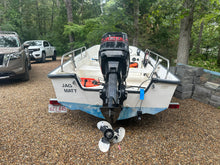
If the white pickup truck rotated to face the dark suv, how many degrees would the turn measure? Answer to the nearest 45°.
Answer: approximately 45° to its left

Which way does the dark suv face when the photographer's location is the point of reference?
facing the viewer

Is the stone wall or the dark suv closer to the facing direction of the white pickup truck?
the dark suv

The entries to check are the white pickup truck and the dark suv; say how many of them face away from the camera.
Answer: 0

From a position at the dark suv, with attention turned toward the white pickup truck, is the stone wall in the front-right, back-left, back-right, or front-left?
back-right

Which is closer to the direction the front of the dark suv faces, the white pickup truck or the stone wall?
the stone wall

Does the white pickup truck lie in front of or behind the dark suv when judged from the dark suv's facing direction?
behind

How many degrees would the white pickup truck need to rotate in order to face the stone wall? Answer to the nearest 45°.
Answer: approximately 90° to its left

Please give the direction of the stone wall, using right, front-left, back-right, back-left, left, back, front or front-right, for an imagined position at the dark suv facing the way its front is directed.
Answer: front-left

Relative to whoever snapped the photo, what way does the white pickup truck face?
facing the viewer and to the left of the viewer
